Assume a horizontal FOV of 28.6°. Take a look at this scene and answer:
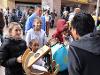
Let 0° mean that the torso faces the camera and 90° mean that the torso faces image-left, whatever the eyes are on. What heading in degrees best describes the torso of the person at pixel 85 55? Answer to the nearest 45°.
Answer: approximately 135°

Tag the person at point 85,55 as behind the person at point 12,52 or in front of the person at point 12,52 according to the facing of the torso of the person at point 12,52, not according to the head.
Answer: in front

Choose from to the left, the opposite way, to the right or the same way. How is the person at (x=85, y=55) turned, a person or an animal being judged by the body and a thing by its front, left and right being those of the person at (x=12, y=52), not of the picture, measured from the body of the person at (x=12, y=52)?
the opposite way

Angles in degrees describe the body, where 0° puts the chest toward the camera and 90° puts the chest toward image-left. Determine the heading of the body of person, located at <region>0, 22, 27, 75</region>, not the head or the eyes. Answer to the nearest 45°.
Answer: approximately 315°

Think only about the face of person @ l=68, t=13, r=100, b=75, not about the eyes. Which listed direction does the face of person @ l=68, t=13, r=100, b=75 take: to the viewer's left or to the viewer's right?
to the viewer's left

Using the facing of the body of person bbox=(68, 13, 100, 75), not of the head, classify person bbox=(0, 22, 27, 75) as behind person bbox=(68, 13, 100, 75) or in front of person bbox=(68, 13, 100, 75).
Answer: in front
